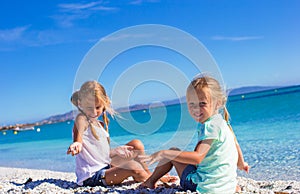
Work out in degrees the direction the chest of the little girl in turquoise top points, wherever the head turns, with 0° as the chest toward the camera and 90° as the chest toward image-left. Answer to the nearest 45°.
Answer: approximately 90°
